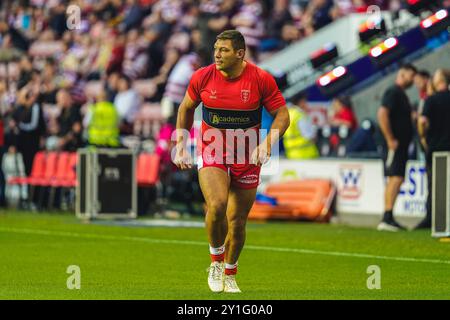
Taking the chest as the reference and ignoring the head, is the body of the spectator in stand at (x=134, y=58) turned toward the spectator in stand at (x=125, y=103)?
yes

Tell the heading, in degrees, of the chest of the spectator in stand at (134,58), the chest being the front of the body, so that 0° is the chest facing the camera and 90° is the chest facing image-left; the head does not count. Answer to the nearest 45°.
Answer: approximately 0°

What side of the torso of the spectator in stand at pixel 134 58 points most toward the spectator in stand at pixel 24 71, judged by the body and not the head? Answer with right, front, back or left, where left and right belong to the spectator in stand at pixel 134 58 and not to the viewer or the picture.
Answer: right

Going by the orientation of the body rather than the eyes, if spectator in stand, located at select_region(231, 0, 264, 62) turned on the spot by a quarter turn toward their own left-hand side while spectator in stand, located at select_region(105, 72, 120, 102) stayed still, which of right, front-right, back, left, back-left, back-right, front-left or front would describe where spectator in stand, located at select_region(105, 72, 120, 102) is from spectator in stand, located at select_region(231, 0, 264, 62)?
back-right

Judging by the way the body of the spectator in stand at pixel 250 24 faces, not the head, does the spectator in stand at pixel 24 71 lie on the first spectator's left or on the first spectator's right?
on the first spectator's right

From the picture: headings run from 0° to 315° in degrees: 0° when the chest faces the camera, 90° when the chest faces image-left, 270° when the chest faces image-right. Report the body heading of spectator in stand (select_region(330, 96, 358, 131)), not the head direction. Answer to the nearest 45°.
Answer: approximately 45°

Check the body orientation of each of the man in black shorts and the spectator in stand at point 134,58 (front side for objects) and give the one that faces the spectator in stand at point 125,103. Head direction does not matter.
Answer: the spectator in stand at point 134,58

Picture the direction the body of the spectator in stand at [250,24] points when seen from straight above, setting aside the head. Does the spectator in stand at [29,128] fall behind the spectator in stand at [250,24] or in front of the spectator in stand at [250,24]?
in front

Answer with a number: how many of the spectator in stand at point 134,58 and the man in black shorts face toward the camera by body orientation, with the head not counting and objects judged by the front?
1

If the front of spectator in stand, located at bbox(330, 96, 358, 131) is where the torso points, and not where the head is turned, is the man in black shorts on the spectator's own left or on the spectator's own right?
on the spectator's own left
